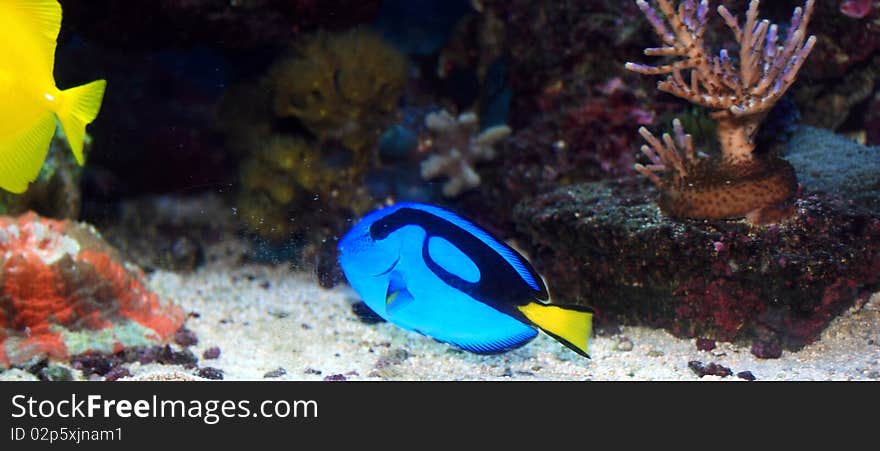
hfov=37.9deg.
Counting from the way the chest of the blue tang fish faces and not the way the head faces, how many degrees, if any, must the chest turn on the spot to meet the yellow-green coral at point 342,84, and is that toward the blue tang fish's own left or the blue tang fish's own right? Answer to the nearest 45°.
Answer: approximately 90° to the blue tang fish's own right

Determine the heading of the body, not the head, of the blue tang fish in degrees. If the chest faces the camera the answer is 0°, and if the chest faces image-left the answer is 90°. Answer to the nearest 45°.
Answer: approximately 90°

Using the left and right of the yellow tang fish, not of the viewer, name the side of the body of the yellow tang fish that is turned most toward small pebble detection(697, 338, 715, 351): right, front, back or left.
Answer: back

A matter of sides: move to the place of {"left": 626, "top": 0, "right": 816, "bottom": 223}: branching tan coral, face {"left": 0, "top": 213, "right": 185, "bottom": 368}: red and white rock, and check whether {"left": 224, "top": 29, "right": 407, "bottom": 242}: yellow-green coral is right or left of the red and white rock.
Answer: right

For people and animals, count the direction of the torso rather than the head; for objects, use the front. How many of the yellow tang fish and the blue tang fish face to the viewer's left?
2

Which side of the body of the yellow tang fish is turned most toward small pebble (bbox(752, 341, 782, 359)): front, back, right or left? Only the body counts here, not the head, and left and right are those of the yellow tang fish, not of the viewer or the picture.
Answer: back

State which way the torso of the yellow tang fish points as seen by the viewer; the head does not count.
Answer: to the viewer's left

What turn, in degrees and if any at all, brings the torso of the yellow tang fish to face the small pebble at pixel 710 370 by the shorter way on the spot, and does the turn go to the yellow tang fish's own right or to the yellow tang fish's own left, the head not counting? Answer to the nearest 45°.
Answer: approximately 180°
